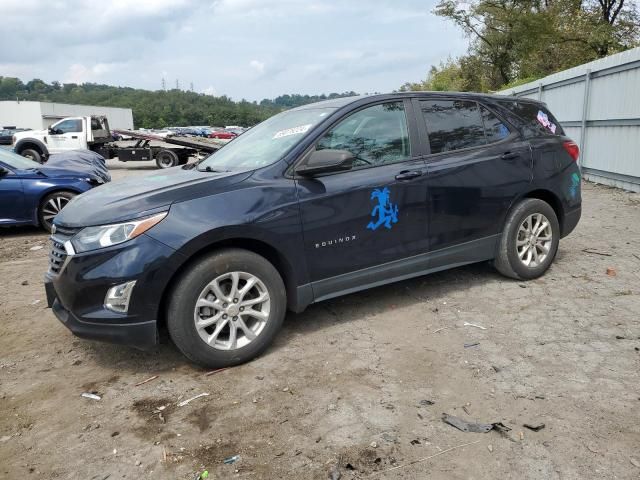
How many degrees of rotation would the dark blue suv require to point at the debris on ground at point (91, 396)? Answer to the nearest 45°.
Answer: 0° — it already faces it

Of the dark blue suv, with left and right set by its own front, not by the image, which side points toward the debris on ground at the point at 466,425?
left

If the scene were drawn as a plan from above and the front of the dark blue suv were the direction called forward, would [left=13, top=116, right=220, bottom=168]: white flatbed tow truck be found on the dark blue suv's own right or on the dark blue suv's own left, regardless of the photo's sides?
on the dark blue suv's own right

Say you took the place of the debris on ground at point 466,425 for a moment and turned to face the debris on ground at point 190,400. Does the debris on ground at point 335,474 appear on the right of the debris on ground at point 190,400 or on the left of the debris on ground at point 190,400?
left

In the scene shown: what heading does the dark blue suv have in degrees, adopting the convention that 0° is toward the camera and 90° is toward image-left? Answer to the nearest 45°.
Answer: approximately 45°

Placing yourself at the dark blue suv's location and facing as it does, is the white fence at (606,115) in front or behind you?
behind

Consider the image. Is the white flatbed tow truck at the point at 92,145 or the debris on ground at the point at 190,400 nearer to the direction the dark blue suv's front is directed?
the debris on ground

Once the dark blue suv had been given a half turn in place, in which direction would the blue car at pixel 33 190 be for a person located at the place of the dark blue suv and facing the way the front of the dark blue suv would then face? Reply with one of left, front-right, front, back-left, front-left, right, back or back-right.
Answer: left

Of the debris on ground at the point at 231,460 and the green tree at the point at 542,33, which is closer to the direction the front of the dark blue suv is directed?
the debris on ground

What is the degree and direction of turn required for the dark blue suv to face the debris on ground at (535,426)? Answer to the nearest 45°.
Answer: approximately 90° to its left

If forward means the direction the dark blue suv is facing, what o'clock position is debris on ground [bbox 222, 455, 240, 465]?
The debris on ground is roughly at 11 o'clock from the dark blue suv.

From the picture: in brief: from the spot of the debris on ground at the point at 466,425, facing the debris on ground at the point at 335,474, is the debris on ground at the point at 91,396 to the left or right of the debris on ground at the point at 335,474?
right

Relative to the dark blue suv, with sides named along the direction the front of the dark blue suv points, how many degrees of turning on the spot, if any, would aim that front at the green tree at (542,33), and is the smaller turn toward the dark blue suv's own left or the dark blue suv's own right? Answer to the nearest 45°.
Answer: approximately 180°
